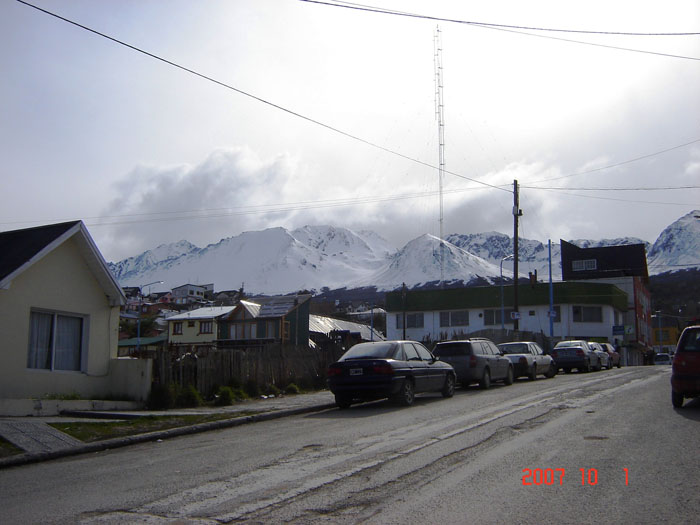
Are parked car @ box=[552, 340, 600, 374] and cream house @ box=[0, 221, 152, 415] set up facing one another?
no

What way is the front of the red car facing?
away from the camera

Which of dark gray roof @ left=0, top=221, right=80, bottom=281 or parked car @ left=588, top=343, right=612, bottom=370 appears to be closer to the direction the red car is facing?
the parked car

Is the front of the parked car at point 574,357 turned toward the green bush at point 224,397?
no

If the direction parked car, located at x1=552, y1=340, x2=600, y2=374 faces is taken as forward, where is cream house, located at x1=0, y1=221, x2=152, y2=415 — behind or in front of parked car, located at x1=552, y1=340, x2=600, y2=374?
behind

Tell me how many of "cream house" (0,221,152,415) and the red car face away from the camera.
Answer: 1

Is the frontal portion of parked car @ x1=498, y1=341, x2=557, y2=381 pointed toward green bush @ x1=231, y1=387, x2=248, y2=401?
no

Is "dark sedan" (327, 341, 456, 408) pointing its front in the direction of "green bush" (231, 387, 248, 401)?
no

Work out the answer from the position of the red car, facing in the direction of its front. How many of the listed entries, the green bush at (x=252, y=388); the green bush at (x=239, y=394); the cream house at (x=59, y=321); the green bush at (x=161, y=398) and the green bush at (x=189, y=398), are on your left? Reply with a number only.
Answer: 5

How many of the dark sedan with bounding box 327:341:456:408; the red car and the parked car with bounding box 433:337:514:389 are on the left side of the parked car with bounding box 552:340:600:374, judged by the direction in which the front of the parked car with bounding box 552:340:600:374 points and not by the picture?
0

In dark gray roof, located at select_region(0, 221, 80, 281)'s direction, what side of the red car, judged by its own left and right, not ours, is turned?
left

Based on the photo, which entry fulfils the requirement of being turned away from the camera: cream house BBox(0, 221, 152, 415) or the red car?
the red car

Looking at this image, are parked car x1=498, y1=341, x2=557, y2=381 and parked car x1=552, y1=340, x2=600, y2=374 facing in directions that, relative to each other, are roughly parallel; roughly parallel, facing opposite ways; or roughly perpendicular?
roughly parallel

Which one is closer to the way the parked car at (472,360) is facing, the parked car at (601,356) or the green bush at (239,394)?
the parked car

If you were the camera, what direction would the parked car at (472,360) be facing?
facing away from the viewer and to the right of the viewer

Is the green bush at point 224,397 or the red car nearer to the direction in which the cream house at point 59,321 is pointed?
the red car

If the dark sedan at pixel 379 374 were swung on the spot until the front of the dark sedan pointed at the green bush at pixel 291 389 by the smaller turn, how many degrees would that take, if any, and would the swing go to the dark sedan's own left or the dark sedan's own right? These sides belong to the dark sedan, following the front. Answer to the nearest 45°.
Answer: approximately 90° to the dark sedan's own left

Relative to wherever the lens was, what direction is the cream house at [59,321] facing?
facing the viewer and to the right of the viewer

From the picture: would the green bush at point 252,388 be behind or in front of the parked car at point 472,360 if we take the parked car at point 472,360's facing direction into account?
behind

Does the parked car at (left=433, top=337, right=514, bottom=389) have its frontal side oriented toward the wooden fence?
no

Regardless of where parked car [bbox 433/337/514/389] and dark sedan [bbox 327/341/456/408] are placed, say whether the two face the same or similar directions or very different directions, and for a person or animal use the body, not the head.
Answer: same or similar directions

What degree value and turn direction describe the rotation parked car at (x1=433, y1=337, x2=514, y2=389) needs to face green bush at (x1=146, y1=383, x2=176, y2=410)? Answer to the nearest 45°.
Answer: approximately 180°

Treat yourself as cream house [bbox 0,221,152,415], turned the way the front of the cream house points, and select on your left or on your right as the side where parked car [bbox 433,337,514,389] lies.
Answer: on your left

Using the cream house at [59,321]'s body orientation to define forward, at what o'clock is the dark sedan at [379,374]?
The dark sedan is roughly at 11 o'clock from the cream house.

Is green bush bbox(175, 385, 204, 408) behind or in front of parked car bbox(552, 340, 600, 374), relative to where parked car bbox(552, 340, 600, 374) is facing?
behind

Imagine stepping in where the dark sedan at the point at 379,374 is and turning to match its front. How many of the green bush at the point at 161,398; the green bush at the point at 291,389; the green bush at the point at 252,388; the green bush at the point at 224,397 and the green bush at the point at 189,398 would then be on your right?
0
